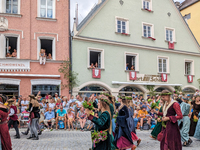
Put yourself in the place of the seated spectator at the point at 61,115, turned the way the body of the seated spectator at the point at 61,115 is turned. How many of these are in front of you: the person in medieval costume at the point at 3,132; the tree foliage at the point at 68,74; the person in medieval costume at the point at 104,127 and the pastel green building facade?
2

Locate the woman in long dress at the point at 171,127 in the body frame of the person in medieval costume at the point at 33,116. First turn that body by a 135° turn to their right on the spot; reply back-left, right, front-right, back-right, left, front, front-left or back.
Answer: right

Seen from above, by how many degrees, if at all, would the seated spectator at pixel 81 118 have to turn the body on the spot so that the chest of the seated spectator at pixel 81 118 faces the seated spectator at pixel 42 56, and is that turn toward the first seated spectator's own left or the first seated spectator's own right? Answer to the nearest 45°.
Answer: approximately 135° to the first seated spectator's own right
